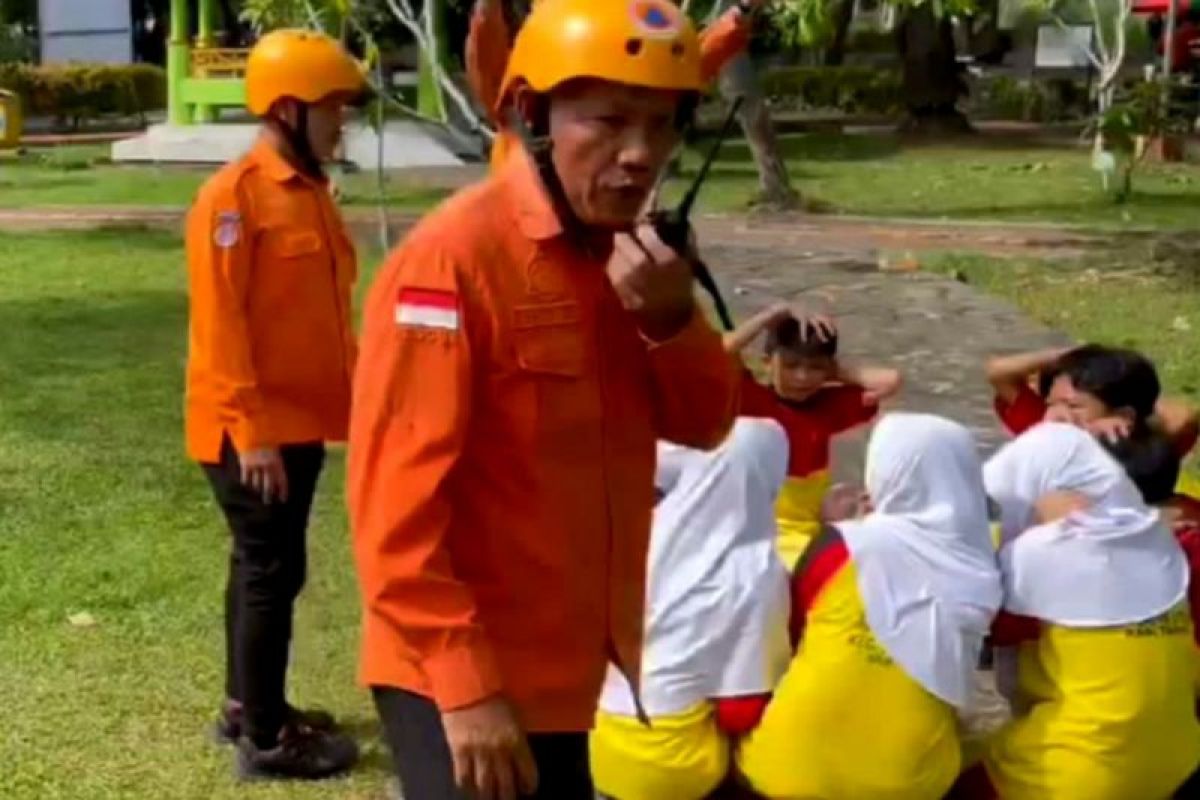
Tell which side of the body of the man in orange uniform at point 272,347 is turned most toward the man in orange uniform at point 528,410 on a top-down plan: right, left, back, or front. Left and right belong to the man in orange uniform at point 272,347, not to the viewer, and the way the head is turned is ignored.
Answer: right

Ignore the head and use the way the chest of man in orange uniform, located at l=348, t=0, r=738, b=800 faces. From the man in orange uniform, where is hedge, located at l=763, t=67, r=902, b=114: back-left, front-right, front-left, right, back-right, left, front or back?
back-left

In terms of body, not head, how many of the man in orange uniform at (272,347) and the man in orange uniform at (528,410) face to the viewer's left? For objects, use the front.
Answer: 0

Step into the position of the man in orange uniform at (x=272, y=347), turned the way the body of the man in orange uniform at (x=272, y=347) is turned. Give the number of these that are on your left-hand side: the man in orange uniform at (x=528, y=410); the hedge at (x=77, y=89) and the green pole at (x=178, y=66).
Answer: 2

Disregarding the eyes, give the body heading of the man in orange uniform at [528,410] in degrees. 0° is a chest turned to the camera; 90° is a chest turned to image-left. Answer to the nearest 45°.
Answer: approximately 315°

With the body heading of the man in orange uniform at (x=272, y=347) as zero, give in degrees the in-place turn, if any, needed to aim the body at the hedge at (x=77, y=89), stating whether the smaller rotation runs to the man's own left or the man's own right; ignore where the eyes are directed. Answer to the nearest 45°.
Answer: approximately 90° to the man's own left

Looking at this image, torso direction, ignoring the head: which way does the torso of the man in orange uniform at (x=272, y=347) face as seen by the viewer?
to the viewer's right

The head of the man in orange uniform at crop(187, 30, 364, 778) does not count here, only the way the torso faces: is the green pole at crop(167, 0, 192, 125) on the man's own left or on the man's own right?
on the man's own left

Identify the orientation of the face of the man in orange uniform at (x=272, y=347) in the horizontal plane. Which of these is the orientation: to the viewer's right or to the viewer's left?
to the viewer's right
